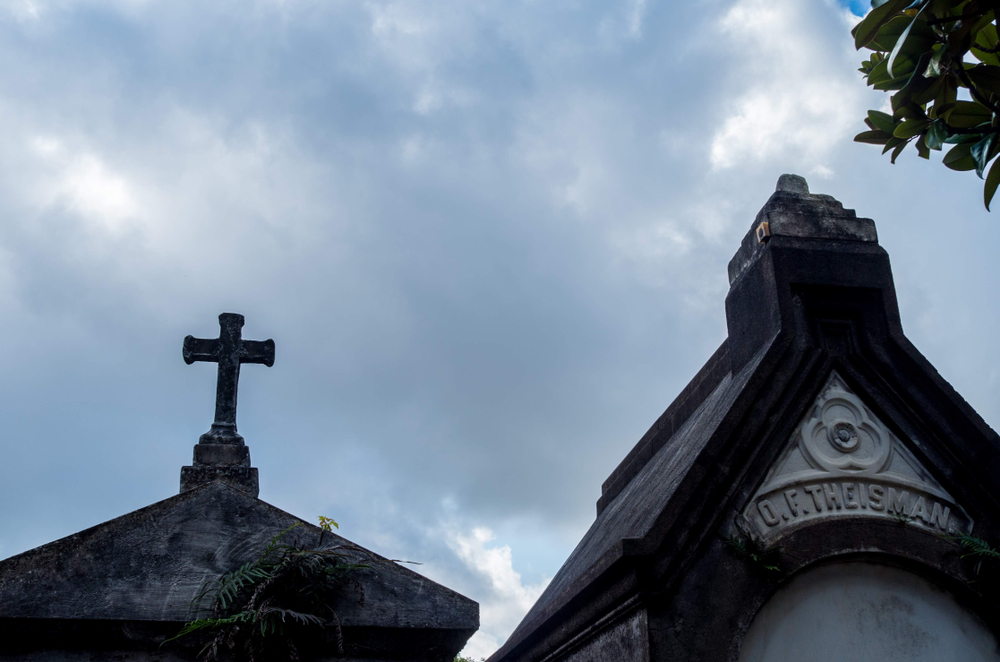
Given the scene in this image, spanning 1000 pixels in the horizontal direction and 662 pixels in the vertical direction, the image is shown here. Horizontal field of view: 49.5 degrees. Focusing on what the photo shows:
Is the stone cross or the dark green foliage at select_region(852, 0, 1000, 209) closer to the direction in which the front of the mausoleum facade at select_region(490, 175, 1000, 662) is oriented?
the dark green foliage

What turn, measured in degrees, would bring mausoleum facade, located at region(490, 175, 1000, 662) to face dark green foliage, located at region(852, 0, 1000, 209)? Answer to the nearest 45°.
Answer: approximately 45° to its left

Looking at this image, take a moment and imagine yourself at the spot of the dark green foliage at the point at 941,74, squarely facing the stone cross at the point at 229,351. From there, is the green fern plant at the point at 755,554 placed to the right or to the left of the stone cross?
right

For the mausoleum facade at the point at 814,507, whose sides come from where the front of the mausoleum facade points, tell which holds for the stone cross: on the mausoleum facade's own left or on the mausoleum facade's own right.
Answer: on the mausoleum facade's own right

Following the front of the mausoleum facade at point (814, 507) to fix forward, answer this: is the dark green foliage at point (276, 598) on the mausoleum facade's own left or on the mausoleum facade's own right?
on the mausoleum facade's own right

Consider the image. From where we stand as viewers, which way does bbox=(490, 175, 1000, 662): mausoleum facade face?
facing the viewer and to the right of the viewer

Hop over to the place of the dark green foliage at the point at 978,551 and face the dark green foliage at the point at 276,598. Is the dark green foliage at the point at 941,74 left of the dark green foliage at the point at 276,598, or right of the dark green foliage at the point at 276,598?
left
